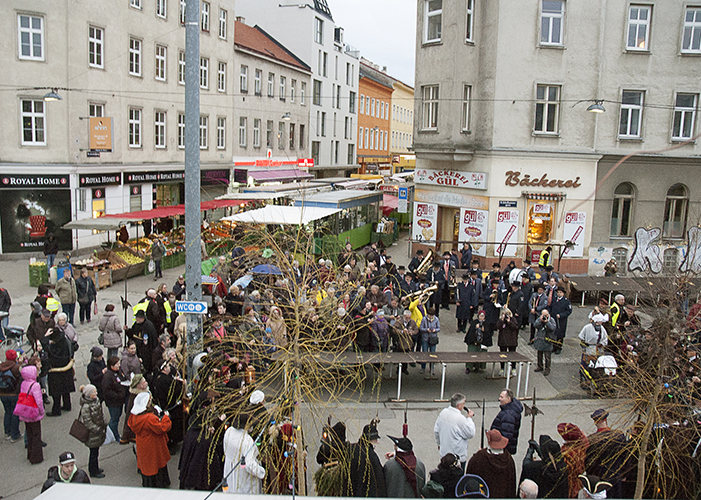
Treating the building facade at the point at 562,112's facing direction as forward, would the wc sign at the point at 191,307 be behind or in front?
in front

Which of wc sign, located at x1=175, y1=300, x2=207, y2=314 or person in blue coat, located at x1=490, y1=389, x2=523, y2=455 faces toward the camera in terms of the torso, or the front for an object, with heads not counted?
the wc sign

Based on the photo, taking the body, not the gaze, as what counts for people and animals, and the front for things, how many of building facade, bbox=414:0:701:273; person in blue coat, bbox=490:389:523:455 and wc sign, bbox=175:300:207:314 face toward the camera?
2

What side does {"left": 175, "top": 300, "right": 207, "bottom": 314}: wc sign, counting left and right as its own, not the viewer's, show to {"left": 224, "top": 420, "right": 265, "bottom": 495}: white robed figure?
front

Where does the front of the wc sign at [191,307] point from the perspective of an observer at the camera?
facing the viewer

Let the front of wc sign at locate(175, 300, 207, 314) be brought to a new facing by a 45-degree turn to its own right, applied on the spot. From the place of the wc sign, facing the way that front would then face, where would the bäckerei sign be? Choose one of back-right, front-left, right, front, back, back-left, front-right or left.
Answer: back

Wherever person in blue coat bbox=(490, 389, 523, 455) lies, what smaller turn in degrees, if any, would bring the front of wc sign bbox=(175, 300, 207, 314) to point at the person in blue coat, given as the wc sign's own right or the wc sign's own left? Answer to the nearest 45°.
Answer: approximately 45° to the wc sign's own left

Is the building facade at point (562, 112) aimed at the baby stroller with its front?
yes

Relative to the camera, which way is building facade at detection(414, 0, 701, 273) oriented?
toward the camera
